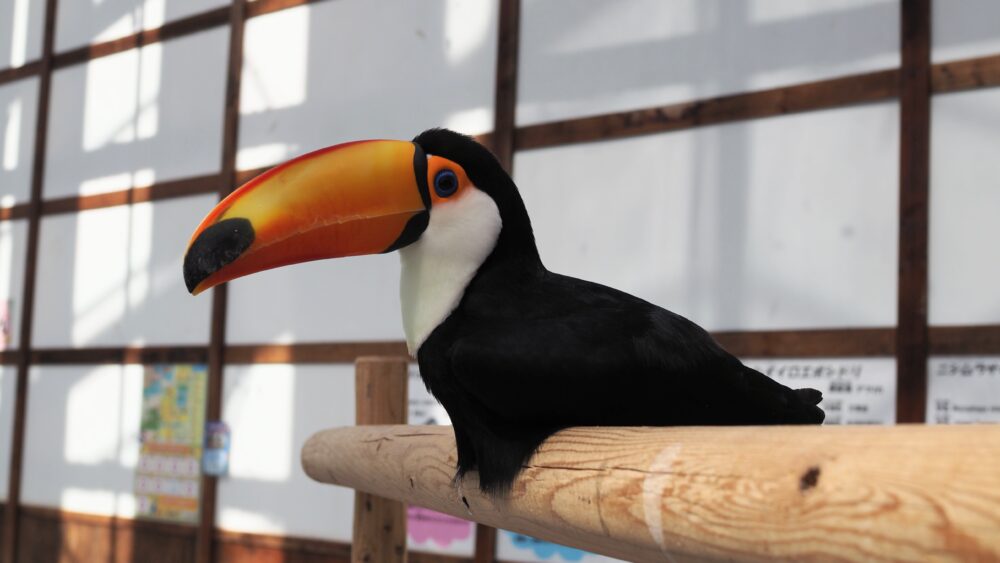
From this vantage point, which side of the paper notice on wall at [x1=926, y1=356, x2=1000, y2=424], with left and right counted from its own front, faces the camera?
front

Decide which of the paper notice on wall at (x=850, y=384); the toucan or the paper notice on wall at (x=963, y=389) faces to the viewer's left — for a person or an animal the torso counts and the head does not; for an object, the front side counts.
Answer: the toucan

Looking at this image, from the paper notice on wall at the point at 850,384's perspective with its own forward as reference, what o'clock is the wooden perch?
The wooden perch is roughly at 12 o'clock from the paper notice on wall.

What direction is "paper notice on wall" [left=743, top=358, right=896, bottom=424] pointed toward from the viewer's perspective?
toward the camera

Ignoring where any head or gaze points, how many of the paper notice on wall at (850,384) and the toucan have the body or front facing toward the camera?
1

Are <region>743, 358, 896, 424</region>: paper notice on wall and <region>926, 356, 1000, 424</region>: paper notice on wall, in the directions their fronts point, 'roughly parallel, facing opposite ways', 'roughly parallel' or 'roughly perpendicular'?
roughly parallel

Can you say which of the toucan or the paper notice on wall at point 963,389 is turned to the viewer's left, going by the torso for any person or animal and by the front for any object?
the toucan

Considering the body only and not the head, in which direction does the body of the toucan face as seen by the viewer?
to the viewer's left

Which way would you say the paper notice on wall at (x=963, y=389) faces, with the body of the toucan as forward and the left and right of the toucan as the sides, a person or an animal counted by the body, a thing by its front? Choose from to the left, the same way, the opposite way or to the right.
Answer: to the left

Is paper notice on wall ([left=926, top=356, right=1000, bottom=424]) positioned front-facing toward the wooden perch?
yes

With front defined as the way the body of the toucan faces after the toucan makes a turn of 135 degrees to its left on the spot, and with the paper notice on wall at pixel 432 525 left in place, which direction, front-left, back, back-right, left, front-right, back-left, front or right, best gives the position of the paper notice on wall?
back-left

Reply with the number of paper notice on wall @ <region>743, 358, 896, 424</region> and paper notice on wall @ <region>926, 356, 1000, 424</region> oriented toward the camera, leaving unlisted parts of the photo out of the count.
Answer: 2

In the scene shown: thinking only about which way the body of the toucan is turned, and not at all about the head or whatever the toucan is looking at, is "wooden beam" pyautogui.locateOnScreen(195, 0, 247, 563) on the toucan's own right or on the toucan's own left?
on the toucan's own right
